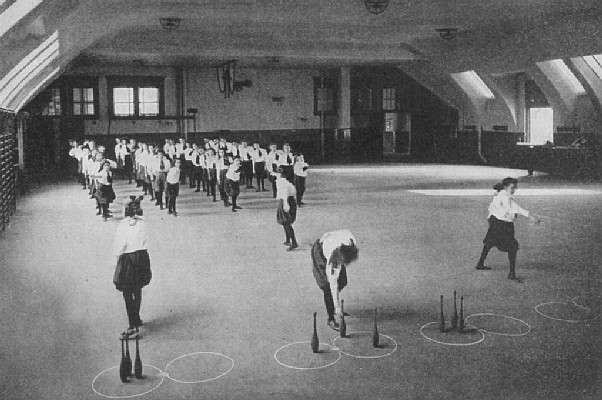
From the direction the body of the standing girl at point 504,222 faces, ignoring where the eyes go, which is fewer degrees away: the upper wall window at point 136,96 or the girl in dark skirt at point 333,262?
the girl in dark skirt

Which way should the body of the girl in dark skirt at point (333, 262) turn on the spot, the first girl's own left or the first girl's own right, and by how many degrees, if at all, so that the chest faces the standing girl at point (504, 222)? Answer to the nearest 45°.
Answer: approximately 90° to the first girl's own left

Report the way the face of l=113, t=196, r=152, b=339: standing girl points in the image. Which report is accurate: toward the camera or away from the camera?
away from the camera

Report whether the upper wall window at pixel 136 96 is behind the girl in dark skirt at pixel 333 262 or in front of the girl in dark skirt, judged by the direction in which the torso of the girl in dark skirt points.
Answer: behind

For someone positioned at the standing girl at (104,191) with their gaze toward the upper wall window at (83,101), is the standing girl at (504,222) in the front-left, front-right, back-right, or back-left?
back-right
